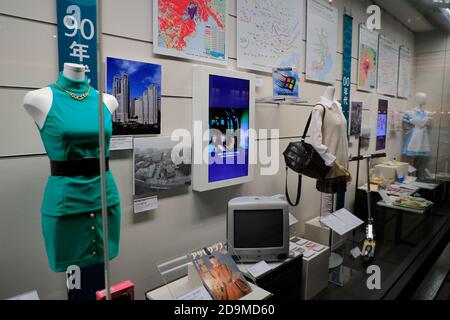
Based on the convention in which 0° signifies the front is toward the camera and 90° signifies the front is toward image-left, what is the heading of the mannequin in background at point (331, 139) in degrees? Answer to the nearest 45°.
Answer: approximately 315°

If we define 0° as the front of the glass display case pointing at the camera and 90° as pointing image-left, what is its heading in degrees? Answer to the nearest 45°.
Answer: approximately 315°

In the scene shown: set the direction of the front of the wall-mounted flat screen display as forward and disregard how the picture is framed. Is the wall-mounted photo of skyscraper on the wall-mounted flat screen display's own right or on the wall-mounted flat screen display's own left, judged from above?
on the wall-mounted flat screen display's own right

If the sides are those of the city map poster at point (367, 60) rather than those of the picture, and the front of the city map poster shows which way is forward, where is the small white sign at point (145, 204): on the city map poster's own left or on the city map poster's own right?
on the city map poster's own right

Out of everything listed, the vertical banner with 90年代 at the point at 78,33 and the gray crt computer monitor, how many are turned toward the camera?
2

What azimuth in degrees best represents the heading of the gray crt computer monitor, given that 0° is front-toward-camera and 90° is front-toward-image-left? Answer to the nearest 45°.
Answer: approximately 0°

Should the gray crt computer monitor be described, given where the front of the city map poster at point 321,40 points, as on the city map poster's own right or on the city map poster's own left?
on the city map poster's own right

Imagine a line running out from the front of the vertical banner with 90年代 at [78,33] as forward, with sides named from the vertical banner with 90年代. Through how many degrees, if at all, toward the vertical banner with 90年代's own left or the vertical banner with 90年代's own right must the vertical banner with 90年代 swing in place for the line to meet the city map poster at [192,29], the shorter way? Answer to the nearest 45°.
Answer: approximately 135° to the vertical banner with 90年代's own left
